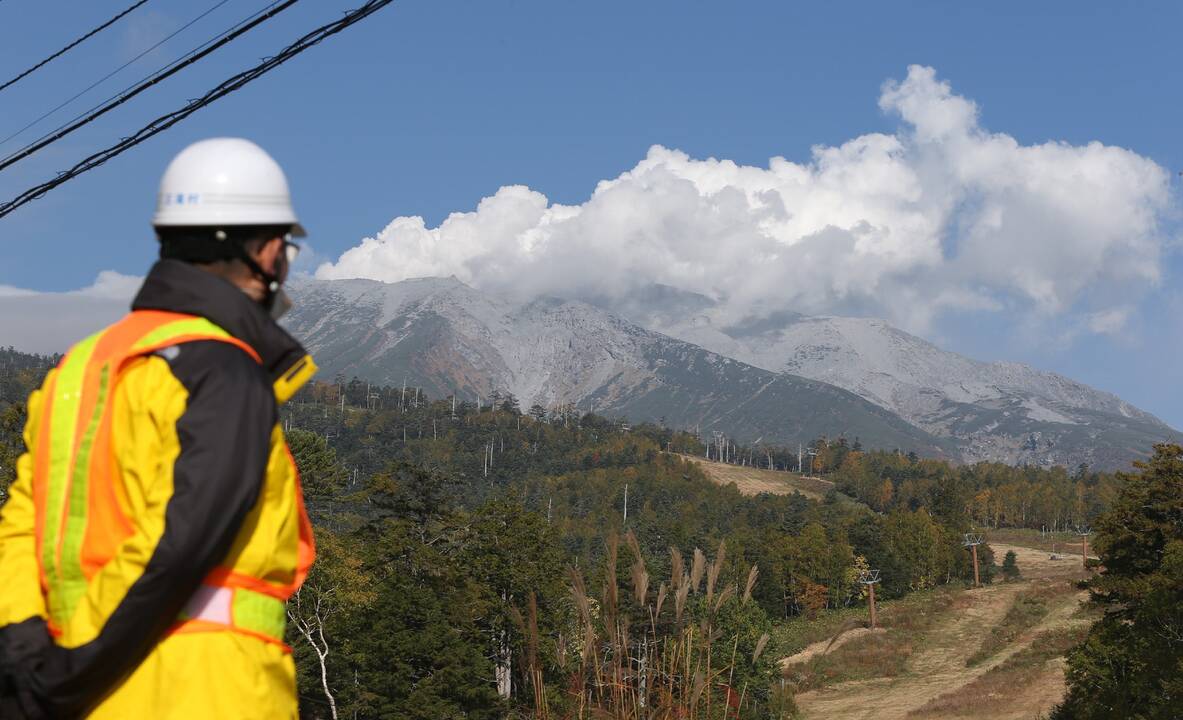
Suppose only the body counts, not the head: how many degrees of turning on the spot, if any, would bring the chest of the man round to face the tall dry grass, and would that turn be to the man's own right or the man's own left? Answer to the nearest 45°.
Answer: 0° — they already face it

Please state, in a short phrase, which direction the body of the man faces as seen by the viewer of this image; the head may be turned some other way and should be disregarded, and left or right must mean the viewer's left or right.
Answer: facing away from the viewer and to the right of the viewer

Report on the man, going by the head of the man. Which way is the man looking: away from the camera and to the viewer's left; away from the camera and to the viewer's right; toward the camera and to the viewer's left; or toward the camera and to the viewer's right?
away from the camera and to the viewer's right

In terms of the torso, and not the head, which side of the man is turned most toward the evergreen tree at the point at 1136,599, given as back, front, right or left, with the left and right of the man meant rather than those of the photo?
front
